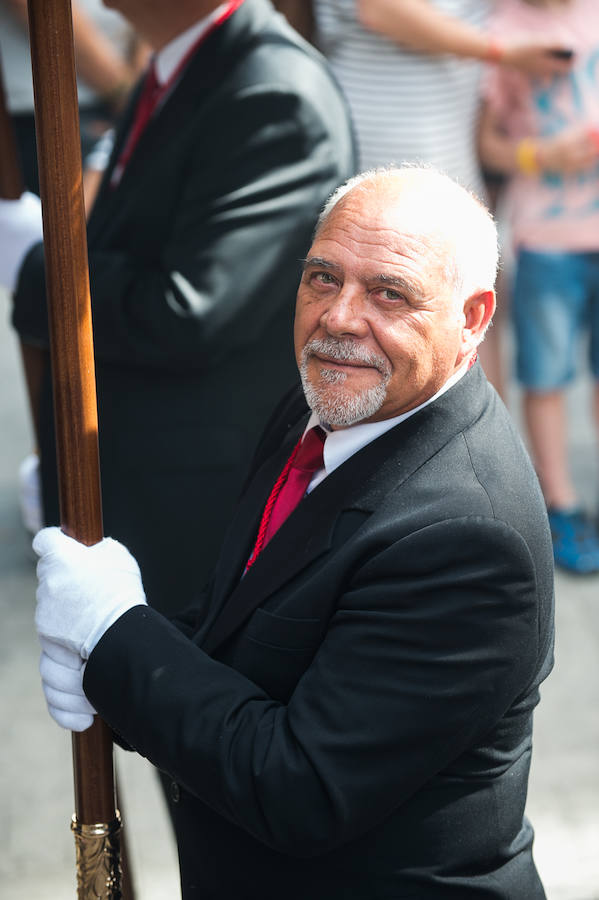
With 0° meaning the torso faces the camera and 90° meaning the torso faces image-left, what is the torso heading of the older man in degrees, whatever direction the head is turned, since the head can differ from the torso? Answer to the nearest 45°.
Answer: approximately 45°

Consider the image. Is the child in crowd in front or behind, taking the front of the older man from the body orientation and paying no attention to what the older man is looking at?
behind

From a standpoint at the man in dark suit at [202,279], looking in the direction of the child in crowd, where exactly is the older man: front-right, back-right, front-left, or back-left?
back-right

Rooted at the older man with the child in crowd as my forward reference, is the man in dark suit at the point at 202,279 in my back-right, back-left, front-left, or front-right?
front-left

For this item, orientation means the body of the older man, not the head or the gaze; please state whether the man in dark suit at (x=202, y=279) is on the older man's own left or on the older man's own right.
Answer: on the older man's own right
